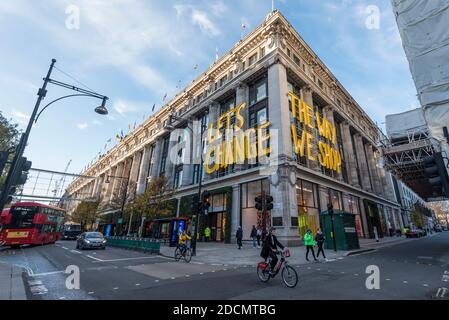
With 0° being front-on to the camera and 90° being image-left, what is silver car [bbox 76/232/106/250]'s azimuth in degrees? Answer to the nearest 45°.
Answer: approximately 315°

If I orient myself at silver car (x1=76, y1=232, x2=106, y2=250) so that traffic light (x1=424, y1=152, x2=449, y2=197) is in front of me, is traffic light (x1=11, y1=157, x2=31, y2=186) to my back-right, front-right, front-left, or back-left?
front-right

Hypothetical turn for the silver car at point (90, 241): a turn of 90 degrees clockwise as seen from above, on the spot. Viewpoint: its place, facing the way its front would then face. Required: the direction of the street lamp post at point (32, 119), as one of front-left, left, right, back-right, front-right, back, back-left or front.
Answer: front-left

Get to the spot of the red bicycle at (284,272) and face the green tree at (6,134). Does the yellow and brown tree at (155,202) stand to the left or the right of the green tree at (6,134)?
right

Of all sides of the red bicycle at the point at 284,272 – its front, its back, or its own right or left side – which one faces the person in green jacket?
back

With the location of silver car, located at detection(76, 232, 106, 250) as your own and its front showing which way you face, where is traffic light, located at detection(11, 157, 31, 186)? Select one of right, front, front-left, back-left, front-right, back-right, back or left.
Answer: front-right
